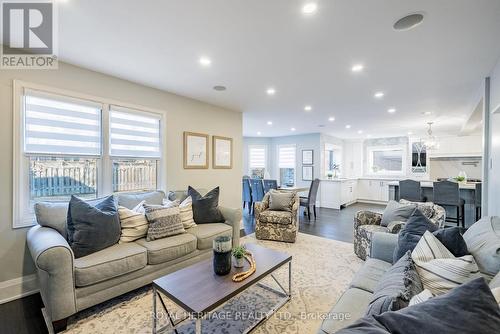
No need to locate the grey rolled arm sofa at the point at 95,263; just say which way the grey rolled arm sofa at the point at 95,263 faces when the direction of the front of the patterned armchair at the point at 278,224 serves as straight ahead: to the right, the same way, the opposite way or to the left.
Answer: to the left

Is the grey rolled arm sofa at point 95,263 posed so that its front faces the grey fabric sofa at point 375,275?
yes

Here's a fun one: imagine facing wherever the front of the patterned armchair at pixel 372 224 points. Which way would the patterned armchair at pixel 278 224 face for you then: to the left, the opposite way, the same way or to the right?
to the left

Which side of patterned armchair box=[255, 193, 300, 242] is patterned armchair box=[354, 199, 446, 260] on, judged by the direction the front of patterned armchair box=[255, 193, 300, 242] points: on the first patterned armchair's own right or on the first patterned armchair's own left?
on the first patterned armchair's own left

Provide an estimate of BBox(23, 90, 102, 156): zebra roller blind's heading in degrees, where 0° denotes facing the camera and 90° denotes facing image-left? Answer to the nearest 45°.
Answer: approximately 315°

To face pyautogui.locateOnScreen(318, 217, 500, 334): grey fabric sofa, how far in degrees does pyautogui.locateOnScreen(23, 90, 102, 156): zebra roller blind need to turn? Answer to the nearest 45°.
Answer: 0° — it already faces it

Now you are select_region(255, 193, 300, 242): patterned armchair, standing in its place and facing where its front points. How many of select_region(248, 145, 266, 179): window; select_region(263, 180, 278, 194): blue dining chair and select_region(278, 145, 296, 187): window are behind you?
3

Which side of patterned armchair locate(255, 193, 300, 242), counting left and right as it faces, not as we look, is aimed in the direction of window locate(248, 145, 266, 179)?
back

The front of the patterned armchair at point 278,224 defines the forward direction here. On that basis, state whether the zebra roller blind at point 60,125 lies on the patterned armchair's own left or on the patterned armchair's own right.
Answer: on the patterned armchair's own right

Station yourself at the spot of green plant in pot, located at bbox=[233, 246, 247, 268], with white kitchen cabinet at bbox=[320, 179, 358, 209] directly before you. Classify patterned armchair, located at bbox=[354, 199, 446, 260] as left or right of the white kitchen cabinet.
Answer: right

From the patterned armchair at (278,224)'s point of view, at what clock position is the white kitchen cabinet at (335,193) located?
The white kitchen cabinet is roughly at 7 o'clock from the patterned armchair.
